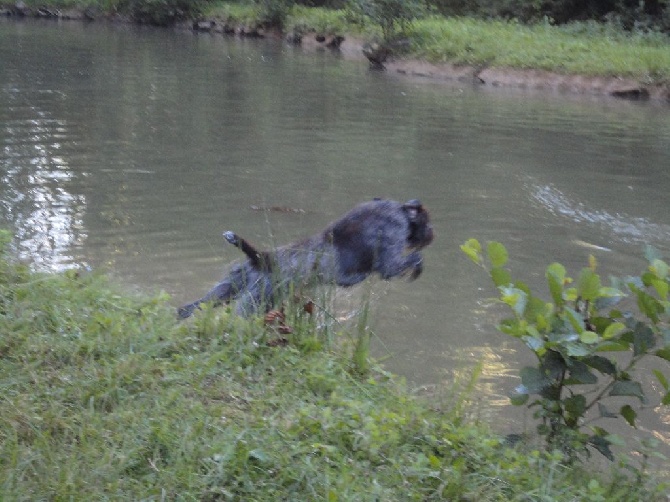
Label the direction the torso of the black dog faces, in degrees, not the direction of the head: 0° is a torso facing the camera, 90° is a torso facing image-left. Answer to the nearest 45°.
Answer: approximately 270°

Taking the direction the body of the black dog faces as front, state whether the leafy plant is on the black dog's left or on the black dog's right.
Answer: on the black dog's right
